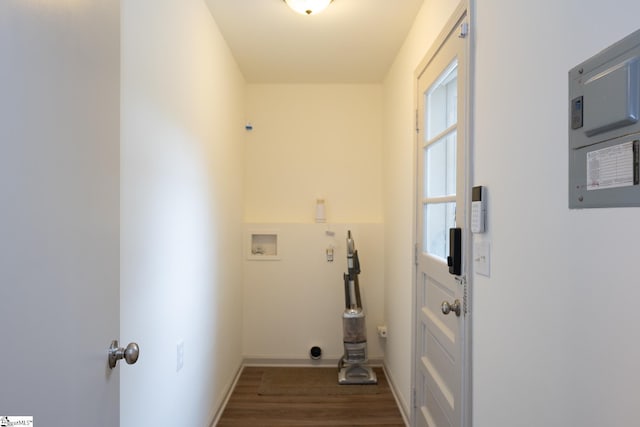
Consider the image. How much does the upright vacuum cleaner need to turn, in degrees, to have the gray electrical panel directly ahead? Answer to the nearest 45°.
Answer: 0° — it already faces it

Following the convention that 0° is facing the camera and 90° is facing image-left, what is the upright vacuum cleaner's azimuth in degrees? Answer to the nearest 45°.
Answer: approximately 0°

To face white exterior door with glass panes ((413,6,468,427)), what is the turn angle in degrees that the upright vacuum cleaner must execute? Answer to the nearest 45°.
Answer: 0° — it already faces it
